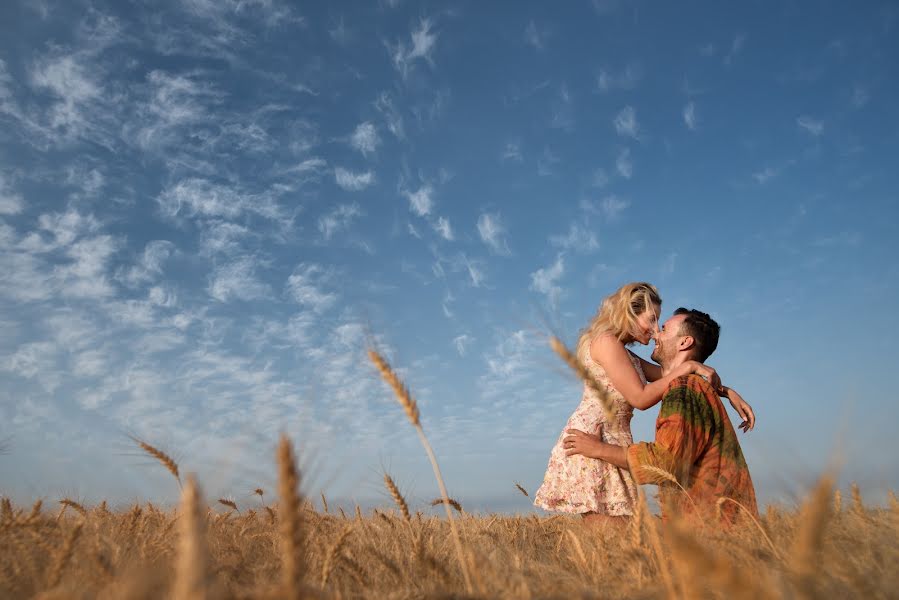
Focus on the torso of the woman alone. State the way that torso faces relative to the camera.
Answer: to the viewer's right

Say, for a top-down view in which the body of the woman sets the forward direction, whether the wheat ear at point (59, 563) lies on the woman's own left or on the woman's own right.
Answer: on the woman's own right

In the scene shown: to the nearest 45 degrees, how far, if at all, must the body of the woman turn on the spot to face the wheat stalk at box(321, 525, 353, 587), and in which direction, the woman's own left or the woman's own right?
approximately 90° to the woman's own right

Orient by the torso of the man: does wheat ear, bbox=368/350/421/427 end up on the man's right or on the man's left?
on the man's left

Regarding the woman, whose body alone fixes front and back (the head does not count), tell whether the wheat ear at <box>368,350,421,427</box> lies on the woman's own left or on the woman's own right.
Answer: on the woman's own right

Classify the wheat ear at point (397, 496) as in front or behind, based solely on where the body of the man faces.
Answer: in front

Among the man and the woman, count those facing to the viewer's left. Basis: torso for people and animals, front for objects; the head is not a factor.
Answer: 1

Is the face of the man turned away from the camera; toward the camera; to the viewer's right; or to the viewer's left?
to the viewer's left

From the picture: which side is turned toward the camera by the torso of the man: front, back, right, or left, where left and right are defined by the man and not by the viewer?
left

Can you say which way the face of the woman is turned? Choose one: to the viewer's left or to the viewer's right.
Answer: to the viewer's right

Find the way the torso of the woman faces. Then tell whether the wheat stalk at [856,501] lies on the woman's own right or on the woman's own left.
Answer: on the woman's own right

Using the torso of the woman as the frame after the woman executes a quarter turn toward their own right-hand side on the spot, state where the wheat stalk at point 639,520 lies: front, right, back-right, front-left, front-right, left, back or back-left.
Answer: front

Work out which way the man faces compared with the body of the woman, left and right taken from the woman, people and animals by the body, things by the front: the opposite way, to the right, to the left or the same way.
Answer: the opposite way
